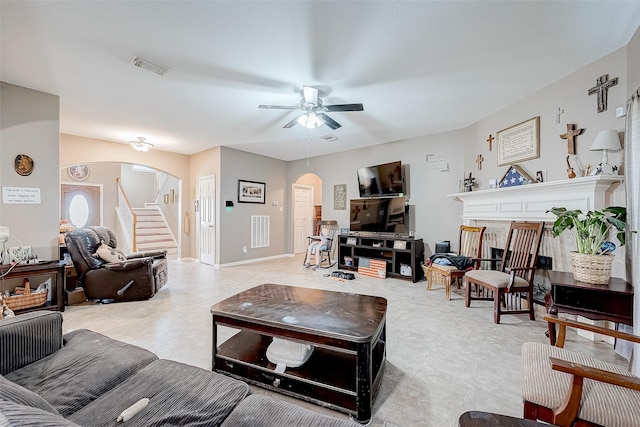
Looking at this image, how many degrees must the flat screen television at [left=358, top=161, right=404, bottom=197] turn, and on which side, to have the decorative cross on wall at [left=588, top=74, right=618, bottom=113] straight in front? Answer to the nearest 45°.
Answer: approximately 90° to its left

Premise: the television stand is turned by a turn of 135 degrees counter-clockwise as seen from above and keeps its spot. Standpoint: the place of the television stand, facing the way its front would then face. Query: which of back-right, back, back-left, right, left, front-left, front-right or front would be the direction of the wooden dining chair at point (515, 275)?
front-right

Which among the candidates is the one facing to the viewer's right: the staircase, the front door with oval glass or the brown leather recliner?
the brown leather recliner

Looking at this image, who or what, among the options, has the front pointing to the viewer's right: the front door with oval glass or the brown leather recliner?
the brown leather recliner

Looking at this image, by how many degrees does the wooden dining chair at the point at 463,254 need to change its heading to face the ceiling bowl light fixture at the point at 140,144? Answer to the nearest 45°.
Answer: approximately 45° to its right

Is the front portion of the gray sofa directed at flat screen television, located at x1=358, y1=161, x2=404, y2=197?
yes

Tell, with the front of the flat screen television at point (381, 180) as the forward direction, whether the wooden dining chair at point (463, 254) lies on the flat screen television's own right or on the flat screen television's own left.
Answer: on the flat screen television's own left

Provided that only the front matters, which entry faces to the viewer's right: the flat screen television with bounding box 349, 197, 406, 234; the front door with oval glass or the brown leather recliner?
the brown leather recliner
